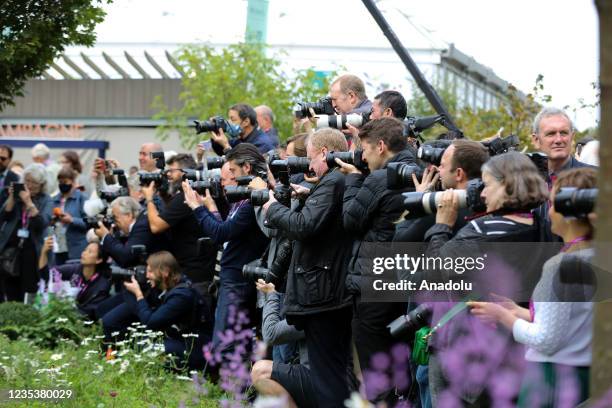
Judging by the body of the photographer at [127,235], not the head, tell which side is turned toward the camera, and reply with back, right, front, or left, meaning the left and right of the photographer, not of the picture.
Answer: left

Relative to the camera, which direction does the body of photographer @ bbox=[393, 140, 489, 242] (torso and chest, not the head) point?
to the viewer's left

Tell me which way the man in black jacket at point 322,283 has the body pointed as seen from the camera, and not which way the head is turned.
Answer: to the viewer's left

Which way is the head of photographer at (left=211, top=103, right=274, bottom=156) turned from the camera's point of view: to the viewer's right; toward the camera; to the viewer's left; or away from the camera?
to the viewer's left

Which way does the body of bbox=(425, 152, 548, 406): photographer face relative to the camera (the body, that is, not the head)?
to the viewer's left

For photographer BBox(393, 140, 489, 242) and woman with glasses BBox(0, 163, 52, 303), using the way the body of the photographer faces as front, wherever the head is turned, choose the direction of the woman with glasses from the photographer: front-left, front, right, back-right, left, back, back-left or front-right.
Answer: front-right

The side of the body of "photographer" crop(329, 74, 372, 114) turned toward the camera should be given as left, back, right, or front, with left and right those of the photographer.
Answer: left
